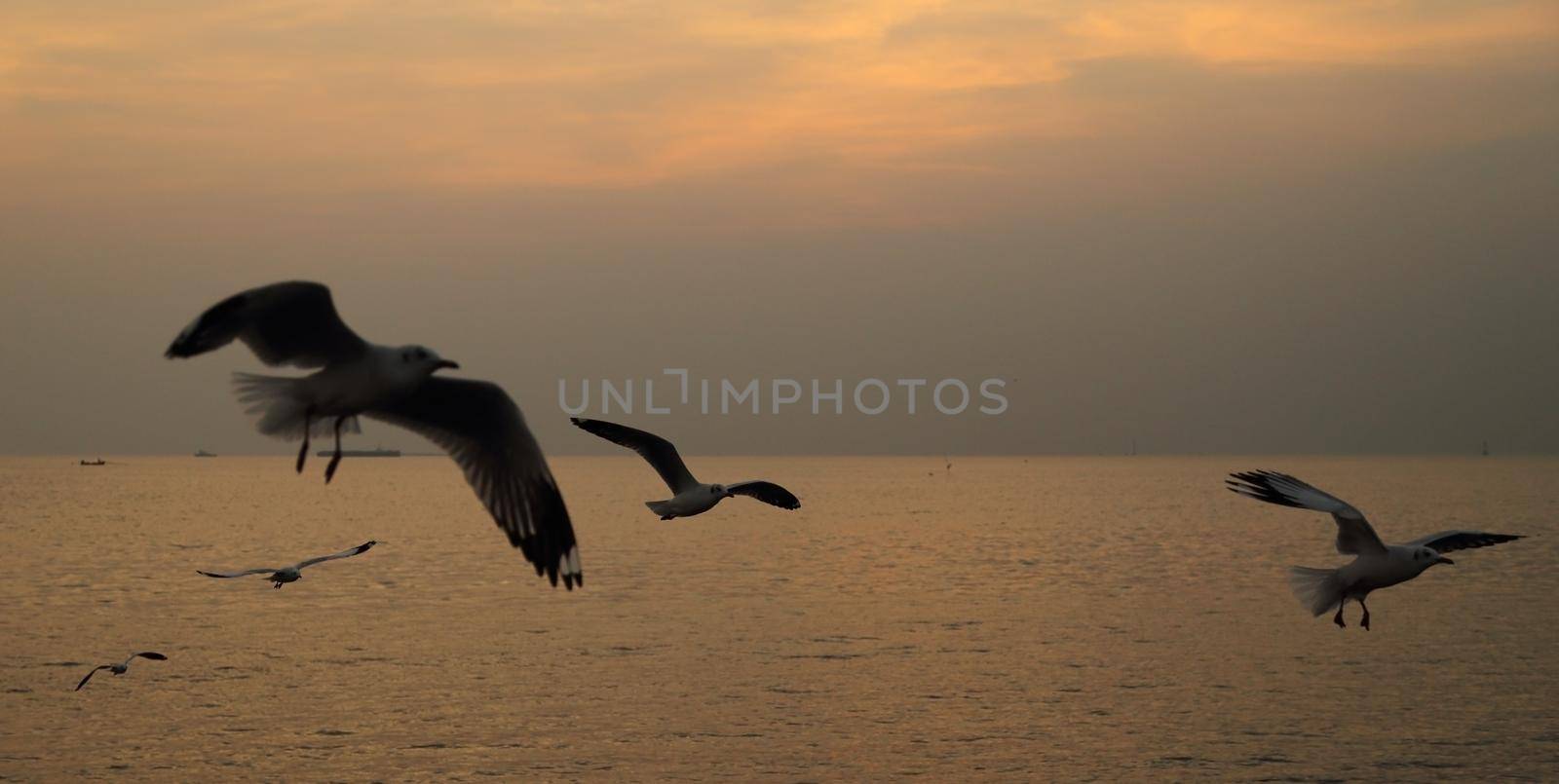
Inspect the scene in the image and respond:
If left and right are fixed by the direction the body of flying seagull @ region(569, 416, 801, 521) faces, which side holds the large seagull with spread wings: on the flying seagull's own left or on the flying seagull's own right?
on the flying seagull's own right

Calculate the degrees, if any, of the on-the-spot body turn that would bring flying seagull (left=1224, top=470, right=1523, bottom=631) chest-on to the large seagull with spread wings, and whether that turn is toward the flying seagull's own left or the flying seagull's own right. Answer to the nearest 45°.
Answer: approximately 90° to the flying seagull's own right

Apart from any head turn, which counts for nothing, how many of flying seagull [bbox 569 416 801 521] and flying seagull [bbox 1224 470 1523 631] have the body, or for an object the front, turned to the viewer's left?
0

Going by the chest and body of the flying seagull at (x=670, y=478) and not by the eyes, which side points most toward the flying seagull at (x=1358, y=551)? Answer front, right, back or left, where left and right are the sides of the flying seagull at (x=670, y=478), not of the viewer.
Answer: front

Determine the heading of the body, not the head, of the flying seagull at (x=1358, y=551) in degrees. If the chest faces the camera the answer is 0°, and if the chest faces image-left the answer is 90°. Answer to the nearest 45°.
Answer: approximately 315°

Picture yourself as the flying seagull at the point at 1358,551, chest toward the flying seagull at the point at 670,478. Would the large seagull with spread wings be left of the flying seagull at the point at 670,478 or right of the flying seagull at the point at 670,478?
left

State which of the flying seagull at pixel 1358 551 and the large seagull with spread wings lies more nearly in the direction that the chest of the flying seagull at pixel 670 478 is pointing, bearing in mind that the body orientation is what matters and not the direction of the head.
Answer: the flying seagull

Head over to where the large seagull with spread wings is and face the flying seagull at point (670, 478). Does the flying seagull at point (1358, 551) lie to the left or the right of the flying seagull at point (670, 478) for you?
right
